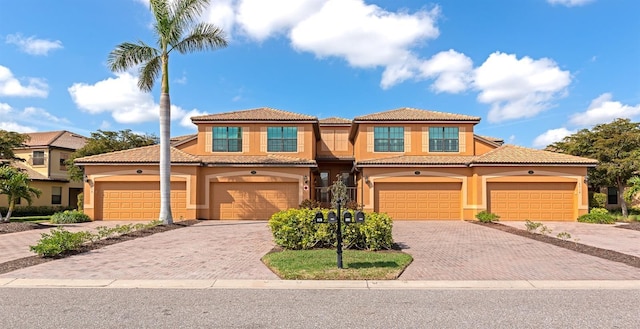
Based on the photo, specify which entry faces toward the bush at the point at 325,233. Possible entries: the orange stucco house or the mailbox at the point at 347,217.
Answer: the orange stucco house

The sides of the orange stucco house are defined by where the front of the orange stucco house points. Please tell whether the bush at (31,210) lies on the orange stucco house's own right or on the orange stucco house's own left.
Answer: on the orange stucco house's own right

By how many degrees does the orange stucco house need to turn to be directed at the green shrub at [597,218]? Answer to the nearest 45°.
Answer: approximately 90° to its left

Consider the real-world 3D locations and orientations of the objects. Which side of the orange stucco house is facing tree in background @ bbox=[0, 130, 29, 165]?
right

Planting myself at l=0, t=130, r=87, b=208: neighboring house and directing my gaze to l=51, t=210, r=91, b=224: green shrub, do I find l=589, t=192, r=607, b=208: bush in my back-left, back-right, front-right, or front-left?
front-left

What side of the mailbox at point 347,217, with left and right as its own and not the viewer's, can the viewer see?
front

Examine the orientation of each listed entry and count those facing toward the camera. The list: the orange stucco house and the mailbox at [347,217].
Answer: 2

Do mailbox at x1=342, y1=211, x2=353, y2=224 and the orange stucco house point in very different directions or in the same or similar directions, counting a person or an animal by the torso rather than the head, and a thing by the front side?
same or similar directions

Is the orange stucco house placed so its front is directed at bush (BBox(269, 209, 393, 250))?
yes

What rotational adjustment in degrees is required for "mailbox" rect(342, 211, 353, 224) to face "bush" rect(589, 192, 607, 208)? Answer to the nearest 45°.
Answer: approximately 135° to its left

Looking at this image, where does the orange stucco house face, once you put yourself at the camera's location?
facing the viewer

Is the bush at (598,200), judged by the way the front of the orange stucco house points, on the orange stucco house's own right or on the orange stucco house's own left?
on the orange stucco house's own left
